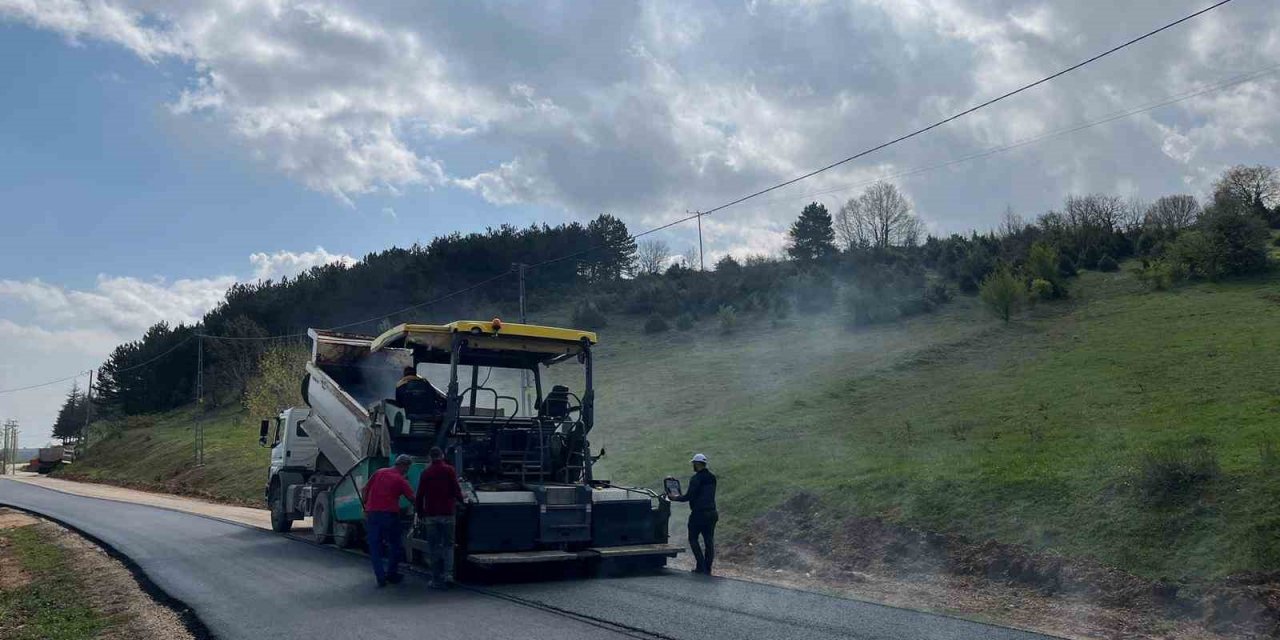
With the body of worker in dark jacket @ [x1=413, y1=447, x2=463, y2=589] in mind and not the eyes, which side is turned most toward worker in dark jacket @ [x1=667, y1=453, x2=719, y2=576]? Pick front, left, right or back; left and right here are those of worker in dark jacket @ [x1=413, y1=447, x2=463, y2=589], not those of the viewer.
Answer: right

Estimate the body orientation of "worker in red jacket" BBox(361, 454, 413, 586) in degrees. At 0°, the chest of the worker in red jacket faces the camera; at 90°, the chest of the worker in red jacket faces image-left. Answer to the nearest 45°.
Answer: approximately 225°

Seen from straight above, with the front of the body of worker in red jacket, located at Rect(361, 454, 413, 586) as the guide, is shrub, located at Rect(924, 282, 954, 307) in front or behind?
in front

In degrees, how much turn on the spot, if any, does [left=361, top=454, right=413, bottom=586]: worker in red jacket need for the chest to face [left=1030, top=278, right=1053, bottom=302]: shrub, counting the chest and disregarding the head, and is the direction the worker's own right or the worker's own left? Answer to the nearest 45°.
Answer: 0° — they already face it

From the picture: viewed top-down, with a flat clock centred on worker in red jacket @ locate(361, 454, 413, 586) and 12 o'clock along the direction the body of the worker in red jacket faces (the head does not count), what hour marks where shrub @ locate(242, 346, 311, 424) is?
The shrub is roughly at 10 o'clock from the worker in red jacket.

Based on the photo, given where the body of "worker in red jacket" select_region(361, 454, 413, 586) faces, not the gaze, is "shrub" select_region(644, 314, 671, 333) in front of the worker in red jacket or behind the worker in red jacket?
in front

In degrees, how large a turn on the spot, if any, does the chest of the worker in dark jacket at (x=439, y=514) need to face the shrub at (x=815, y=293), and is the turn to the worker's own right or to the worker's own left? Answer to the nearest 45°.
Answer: approximately 45° to the worker's own right

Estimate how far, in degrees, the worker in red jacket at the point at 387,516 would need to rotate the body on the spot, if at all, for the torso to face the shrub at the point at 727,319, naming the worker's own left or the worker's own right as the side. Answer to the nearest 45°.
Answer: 0° — they already face it

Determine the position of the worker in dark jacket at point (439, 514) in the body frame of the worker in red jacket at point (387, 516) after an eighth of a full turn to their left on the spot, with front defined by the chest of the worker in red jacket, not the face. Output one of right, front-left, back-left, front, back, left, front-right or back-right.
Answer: back-right

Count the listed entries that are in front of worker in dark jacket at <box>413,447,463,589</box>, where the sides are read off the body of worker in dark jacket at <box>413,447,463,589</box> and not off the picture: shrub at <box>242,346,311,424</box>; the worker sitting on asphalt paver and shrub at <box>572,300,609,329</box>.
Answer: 3

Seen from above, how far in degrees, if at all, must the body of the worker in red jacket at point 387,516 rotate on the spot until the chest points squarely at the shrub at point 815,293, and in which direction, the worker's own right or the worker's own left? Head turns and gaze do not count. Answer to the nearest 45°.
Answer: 0° — they already face it

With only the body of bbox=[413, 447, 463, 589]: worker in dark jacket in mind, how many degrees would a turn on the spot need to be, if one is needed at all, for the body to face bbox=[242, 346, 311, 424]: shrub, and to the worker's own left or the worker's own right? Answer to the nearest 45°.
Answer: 0° — they already face it

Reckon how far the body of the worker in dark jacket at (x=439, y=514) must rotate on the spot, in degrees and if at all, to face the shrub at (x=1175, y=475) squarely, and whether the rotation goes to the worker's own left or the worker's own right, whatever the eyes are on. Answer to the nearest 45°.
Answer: approximately 90° to the worker's own right

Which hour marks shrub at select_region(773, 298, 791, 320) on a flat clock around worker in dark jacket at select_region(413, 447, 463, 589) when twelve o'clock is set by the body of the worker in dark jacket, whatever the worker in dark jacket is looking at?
The shrub is roughly at 1 o'clock from the worker in dark jacket.

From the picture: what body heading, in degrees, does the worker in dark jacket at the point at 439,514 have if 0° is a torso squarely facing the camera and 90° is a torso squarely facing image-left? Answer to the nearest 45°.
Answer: approximately 180°
